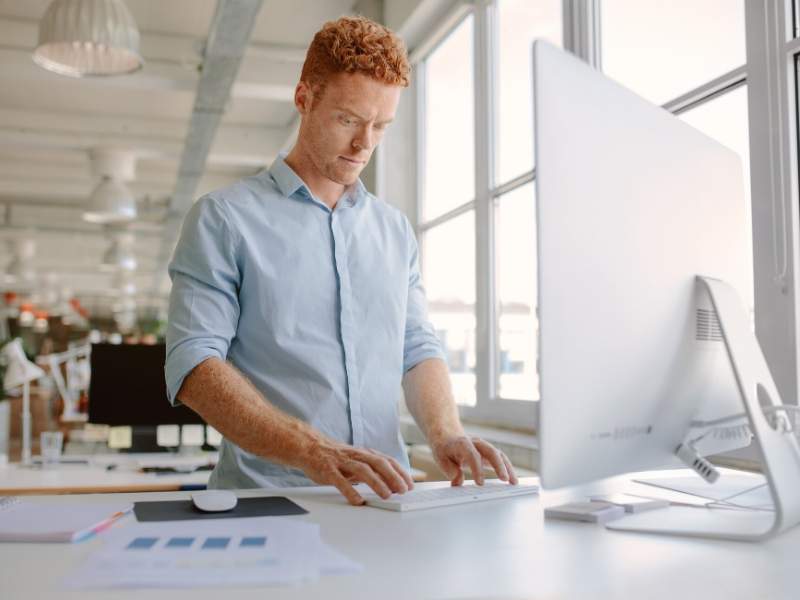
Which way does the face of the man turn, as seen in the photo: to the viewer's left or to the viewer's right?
to the viewer's right

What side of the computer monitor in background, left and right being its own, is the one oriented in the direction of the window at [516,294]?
left

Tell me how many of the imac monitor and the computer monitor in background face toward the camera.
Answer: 1

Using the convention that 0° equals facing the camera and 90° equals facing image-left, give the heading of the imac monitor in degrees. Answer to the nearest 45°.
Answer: approximately 135°

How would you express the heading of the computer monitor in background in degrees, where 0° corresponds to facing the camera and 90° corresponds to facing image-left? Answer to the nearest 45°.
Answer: approximately 0°

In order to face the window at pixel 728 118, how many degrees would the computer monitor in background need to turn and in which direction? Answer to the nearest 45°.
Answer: approximately 45° to its left

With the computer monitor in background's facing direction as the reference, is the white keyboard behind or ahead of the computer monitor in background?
ahead

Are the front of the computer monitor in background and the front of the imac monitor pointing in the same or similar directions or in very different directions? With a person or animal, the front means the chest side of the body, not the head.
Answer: very different directions
